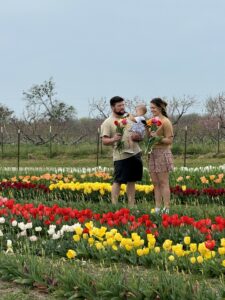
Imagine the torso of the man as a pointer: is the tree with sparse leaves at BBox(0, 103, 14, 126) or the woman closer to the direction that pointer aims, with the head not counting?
the woman

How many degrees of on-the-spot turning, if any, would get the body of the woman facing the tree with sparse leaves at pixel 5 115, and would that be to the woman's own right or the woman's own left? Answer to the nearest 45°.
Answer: approximately 90° to the woman's own right

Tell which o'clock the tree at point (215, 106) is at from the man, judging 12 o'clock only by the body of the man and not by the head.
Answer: The tree is roughly at 8 o'clock from the man.

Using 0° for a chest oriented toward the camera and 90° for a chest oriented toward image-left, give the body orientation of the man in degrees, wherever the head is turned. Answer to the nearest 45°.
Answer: approximately 315°
